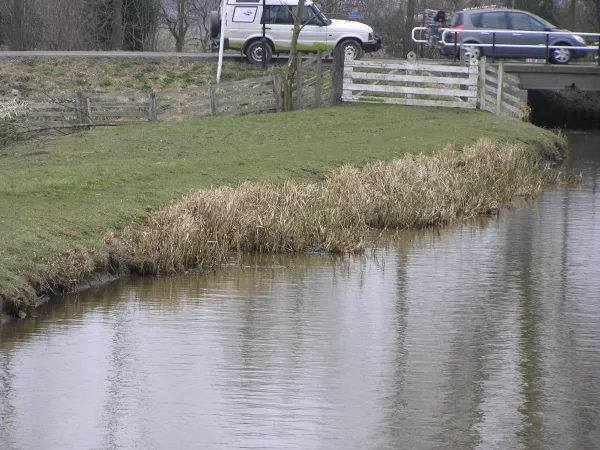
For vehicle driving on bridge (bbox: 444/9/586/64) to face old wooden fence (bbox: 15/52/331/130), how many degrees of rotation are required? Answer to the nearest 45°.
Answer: approximately 135° to its right

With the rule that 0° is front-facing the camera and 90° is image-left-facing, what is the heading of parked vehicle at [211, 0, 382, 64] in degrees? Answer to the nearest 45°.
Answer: approximately 270°

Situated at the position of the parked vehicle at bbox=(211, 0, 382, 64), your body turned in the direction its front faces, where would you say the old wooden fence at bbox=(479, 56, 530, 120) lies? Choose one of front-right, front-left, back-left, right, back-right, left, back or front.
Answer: front-right

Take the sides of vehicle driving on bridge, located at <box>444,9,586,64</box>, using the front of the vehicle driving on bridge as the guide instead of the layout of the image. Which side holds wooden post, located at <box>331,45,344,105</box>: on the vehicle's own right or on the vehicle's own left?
on the vehicle's own right

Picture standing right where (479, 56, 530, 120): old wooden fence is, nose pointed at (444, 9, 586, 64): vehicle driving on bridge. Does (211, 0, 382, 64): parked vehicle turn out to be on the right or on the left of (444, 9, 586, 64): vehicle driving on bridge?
left

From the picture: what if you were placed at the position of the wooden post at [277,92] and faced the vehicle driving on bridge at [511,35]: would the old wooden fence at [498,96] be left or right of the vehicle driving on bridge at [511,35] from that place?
right

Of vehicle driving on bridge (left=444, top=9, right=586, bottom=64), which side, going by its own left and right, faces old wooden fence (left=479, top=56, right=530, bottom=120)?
right

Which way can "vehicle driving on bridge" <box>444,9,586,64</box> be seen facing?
to the viewer's right

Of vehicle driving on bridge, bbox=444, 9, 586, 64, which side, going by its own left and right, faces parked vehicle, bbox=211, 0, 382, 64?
back

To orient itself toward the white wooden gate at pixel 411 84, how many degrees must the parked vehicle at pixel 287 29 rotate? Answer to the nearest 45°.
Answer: approximately 45° to its right

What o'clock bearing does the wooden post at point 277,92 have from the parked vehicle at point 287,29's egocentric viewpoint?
The wooden post is roughly at 3 o'clock from the parked vehicle.

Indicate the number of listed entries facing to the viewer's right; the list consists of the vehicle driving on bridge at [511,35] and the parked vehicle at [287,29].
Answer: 2
